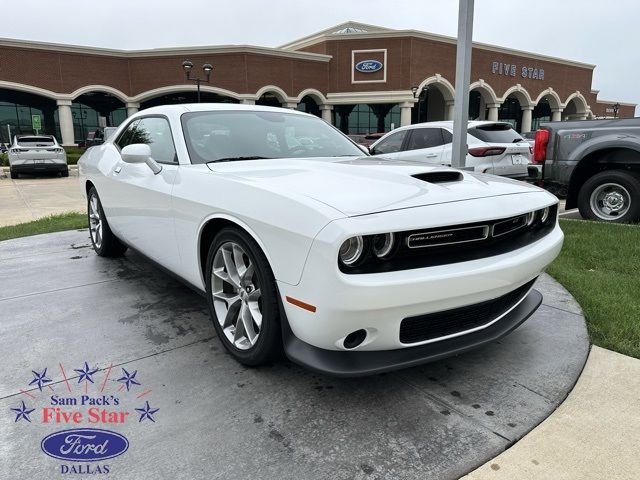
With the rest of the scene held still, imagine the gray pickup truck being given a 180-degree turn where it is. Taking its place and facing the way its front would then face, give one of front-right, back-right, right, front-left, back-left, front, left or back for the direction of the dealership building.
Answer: front-right

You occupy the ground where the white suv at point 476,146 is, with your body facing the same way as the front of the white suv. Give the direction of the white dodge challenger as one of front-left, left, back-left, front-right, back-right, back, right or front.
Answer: back-left

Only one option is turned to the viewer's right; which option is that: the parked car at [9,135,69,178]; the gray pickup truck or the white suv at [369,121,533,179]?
the gray pickup truck

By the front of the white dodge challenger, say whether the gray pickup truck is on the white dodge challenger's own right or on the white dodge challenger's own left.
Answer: on the white dodge challenger's own left

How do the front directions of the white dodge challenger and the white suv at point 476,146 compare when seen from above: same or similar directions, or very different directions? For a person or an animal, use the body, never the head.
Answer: very different directions

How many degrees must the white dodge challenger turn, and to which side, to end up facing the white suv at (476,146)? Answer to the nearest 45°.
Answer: approximately 135° to its left

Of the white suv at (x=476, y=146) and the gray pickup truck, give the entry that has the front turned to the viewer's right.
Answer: the gray pickup truck

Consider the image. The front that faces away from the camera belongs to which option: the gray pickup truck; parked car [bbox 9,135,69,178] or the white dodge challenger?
the parked car

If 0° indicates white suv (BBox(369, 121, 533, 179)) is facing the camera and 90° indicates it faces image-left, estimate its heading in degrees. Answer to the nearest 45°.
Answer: approximately 135°

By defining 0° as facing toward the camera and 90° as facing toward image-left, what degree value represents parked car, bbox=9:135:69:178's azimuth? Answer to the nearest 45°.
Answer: approximately 180°

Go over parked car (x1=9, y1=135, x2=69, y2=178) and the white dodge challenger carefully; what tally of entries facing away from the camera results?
1

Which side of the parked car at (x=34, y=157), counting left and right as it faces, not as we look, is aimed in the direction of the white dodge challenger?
back

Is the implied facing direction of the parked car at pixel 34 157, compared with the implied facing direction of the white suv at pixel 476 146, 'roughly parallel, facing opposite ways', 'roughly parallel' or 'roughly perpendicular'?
roughly parallel

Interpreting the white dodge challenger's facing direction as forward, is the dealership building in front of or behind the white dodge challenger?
behind

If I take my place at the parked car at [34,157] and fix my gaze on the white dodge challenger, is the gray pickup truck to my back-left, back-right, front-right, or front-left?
front-left

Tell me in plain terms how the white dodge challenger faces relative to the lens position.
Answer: facing the viewer and to the right of the viewer
